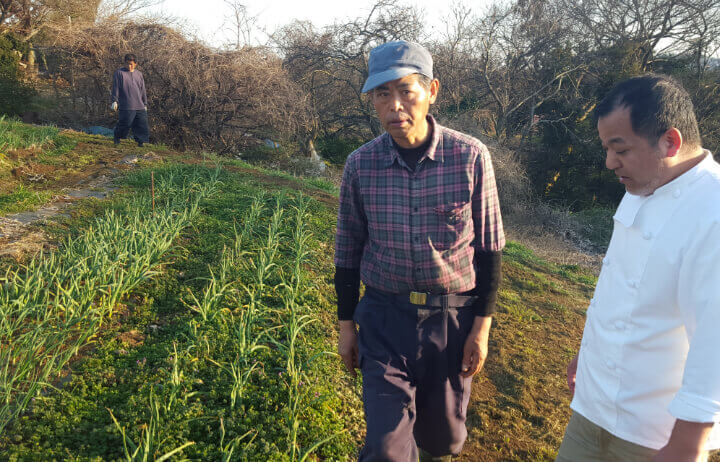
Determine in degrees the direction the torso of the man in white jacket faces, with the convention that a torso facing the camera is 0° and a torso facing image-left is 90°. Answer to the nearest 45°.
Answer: approximately 45°

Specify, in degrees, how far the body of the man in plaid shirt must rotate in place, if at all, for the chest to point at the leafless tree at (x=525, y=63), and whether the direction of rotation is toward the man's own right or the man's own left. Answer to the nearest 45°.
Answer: approximately 180°

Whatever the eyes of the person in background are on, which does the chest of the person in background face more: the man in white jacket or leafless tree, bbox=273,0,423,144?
the man in white jacket

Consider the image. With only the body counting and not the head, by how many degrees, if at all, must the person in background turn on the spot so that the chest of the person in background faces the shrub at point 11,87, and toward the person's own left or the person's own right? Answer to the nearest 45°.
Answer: approximately 135° to the person's own right

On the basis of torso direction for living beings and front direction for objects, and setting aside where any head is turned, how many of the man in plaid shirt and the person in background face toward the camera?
2

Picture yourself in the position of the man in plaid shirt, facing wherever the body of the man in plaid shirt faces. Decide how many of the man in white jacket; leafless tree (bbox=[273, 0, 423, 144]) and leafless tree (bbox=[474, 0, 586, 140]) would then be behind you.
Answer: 2

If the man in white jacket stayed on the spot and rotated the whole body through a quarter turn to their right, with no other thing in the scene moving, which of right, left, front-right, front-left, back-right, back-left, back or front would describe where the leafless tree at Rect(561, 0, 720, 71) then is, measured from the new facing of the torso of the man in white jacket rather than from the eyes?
front-right

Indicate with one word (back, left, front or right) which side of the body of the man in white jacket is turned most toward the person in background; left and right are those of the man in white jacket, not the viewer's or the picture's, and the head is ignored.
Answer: right

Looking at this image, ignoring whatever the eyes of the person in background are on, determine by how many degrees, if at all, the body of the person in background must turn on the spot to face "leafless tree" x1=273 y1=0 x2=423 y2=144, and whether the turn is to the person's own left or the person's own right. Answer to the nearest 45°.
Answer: approximately 135° to the person's own left
